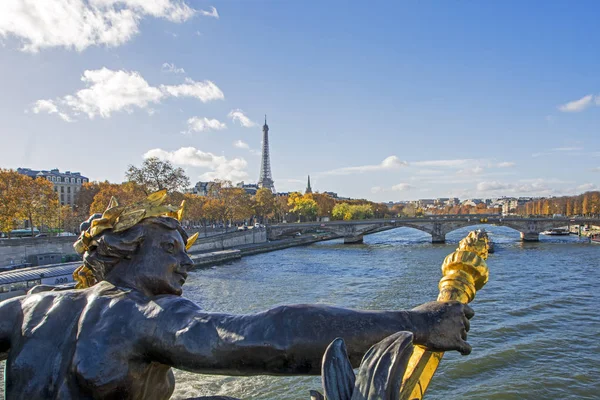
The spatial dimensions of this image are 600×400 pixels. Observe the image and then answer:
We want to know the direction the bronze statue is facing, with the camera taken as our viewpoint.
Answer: facing away from the viewer and to the right of the viewer

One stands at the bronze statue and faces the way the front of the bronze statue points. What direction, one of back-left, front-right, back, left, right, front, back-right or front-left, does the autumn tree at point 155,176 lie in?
front-left

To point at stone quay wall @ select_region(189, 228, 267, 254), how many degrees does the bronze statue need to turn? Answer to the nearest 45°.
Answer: approximately 45° to its left

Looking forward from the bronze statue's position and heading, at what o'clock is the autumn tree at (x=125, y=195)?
The autumn tree is roughly at 10 o'clock from the bronze statue.

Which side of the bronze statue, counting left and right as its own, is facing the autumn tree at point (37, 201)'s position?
left
